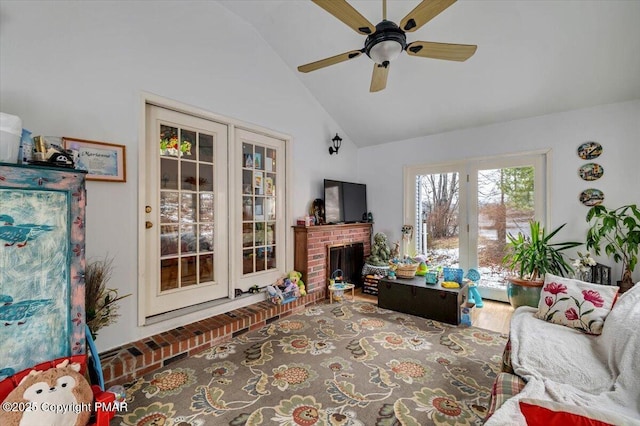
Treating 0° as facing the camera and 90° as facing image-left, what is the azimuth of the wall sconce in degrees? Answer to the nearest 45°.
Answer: approximately 315°

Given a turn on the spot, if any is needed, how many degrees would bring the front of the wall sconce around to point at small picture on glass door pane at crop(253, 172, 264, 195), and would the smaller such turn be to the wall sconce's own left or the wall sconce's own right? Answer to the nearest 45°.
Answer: approximately 90° to the wall sconce's own right

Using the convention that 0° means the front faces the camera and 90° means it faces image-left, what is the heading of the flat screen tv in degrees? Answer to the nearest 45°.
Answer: approximately 315°

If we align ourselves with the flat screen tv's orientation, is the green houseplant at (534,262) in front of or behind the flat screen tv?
in front

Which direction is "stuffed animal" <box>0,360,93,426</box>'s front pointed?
toward the camera

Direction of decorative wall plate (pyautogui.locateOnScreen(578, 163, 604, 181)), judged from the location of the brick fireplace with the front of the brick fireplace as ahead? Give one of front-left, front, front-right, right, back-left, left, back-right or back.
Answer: front-left

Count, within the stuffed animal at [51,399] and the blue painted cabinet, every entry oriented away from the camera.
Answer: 0

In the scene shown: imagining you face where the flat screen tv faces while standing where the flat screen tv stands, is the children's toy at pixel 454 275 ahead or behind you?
ahead

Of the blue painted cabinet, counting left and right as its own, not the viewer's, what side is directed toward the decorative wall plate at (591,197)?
left
